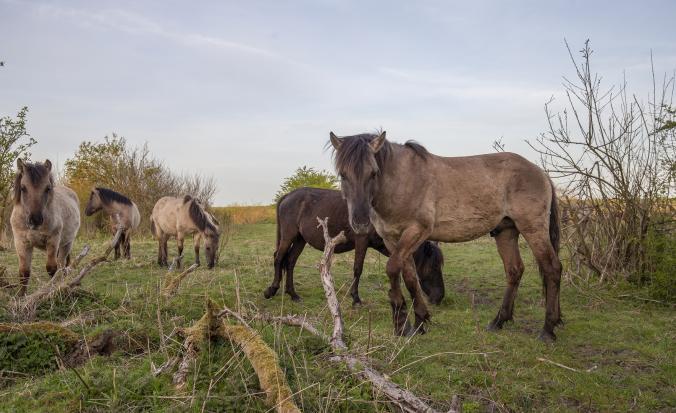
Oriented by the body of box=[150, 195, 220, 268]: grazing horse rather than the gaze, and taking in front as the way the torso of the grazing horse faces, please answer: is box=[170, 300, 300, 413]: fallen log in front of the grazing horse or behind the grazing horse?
in front

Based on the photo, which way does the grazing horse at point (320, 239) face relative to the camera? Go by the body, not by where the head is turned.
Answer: to the viewer's right

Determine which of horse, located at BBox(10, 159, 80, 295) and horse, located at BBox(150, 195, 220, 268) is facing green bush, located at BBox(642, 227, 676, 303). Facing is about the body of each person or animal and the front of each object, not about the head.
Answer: horse, located at BBox(150, 195, 220, 268)

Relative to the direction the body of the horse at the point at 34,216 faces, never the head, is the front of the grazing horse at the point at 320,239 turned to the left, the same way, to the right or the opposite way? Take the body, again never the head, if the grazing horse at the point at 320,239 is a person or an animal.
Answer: to the left

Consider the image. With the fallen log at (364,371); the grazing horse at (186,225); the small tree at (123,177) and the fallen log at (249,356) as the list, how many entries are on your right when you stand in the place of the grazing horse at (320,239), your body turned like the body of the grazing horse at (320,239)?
2

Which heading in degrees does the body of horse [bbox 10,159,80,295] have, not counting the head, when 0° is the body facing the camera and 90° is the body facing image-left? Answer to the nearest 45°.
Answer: approximately 45°

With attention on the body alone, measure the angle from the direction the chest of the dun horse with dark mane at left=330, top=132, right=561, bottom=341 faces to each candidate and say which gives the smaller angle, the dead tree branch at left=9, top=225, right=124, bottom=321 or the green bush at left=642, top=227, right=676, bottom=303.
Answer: the dead tree branch

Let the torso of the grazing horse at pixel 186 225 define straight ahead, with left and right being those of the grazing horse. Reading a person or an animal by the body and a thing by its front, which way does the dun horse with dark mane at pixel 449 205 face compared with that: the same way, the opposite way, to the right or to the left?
the opposite way

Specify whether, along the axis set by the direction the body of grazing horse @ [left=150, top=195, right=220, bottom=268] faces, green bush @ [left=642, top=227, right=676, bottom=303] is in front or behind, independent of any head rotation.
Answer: in front

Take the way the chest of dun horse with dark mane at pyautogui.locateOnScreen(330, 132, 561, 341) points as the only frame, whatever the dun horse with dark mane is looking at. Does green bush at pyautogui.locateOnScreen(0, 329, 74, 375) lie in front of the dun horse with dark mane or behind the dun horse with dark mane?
in front

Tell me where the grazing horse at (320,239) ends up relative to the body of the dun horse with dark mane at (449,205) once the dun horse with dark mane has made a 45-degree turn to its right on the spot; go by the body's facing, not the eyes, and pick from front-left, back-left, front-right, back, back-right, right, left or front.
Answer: front

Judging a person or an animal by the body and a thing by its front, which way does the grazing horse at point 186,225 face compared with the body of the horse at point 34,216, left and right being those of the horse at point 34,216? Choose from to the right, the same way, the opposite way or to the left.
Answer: to the left

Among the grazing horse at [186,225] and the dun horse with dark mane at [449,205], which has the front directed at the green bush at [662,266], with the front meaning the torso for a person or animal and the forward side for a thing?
the grazing horse

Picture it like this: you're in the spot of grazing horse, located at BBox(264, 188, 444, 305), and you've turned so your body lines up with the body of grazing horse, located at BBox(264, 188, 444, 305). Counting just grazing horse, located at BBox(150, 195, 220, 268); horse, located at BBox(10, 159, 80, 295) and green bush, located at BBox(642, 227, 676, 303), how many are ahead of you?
1

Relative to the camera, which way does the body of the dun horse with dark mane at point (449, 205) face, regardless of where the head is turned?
to the viewer's left
